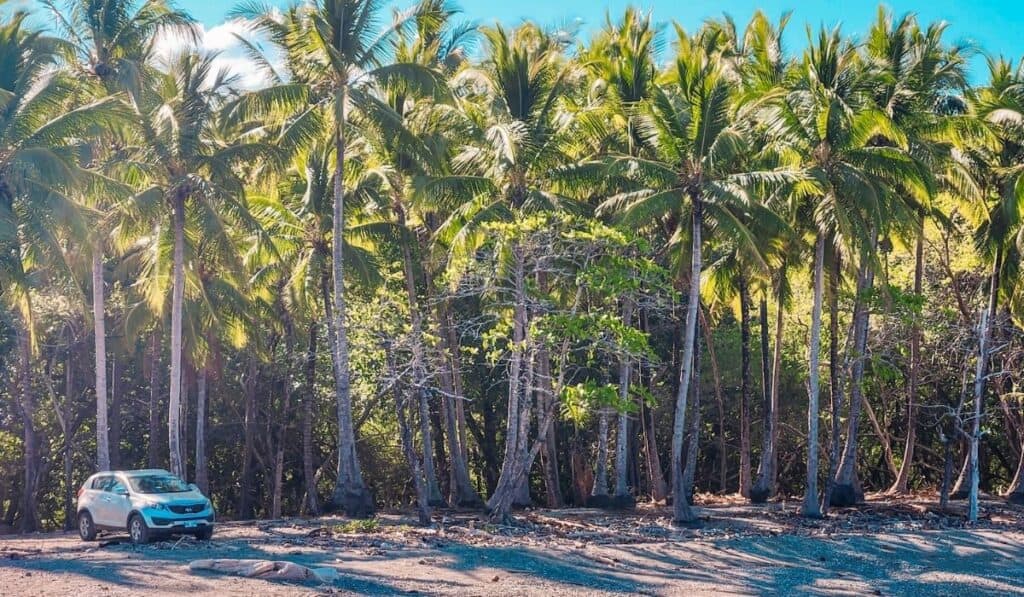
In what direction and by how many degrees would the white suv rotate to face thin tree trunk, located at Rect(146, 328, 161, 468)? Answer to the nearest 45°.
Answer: approximately 135° to its left

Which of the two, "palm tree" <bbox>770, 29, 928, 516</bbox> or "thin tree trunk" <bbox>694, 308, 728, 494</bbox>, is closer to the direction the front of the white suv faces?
the palm tree

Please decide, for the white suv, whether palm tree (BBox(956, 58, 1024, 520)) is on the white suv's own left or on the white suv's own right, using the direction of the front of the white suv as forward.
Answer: on the white suv's own left

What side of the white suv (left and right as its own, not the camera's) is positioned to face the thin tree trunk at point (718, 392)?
left

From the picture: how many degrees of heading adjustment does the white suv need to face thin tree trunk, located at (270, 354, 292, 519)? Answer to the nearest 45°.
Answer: approximately 135° to its left

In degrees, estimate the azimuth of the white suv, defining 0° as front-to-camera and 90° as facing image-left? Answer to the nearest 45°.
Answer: approximately 315°

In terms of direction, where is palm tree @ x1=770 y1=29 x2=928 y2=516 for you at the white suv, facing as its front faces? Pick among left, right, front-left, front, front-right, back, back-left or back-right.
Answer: front-left

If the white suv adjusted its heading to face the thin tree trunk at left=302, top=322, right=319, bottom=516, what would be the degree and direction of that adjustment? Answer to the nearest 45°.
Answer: approximately 90° to its left

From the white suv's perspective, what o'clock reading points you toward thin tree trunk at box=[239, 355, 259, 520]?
The thin tree trunk is roughly at 8 o'clock from the white suv.

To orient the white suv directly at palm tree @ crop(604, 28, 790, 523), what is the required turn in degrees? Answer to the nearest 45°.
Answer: approximately 45° to its left
